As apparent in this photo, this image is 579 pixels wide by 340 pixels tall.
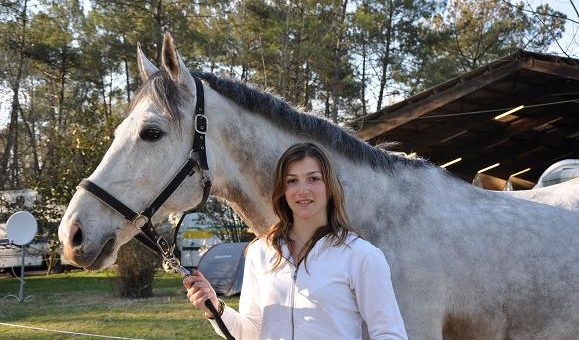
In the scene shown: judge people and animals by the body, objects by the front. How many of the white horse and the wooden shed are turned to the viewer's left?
1

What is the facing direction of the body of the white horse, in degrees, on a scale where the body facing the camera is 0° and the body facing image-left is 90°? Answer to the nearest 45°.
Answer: approximately 90°

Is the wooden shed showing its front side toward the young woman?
yes

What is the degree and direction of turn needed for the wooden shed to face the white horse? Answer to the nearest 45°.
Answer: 0° — it already faces it

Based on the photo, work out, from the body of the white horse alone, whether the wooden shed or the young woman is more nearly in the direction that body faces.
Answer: the young woman

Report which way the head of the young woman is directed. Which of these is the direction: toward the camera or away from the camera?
toward the camera

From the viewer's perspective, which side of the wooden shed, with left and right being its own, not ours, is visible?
front

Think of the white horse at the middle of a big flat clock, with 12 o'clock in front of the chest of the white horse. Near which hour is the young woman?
The young woman is roughly at 10 o'clock from the white horse.

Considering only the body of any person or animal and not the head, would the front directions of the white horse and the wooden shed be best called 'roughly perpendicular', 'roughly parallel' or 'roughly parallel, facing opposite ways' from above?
roughly perpendicular

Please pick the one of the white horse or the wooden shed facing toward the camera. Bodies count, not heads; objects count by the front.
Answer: the wooden shed

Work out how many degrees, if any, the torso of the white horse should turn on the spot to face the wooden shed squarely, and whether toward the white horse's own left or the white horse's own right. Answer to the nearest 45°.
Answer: approximately 90° to the white horse's own right
